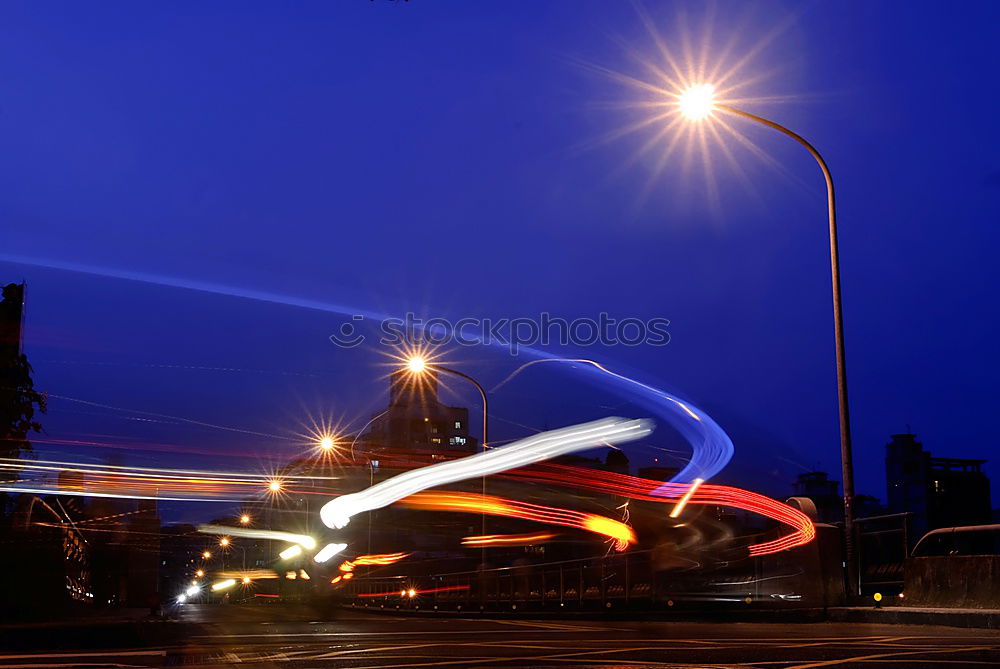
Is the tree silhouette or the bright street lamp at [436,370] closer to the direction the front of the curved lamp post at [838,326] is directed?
the tree silhouette

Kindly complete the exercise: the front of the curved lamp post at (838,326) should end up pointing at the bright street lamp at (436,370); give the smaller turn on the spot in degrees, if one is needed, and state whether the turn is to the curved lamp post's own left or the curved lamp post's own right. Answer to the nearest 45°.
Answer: approximately 45° to the curved lamp post's own right

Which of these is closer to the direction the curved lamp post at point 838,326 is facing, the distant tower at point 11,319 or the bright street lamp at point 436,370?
the distant tower

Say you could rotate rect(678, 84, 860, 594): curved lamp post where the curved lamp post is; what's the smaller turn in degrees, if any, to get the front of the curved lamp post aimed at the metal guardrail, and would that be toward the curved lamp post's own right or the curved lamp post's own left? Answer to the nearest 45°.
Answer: approximately 45° to the curved lamp post's own right

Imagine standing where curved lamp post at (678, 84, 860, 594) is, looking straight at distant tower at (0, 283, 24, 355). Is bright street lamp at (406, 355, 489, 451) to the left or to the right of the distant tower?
right

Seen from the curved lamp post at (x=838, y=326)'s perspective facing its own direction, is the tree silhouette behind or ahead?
ahead

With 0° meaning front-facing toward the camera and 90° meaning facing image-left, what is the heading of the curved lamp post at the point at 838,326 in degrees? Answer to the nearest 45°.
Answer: approximately 90°
